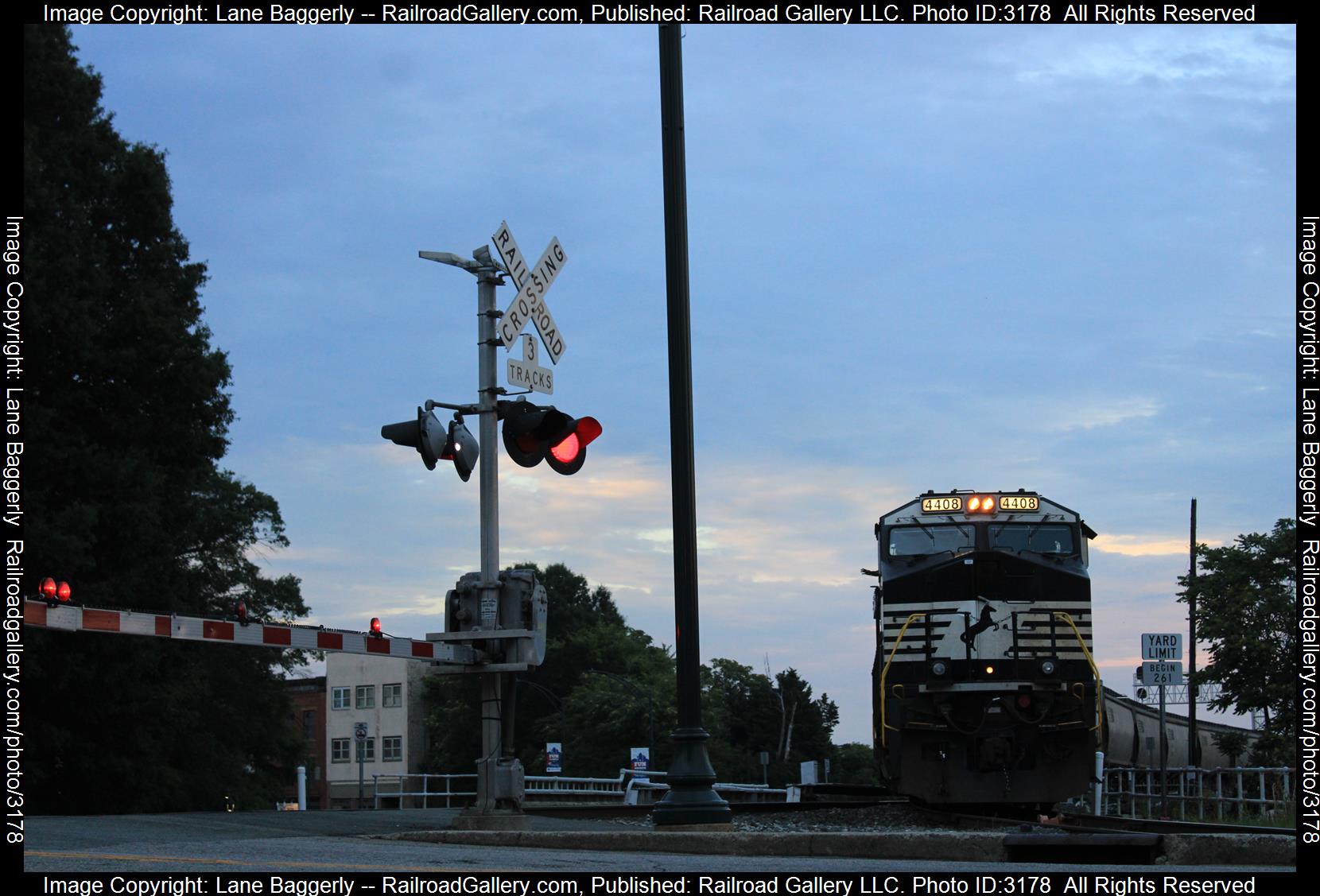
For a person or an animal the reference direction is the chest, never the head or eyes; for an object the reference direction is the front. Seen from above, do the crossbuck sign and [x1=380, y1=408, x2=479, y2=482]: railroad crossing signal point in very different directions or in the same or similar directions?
very different directions

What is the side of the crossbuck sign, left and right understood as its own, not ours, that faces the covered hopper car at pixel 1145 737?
left

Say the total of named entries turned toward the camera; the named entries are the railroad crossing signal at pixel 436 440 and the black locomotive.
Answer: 1

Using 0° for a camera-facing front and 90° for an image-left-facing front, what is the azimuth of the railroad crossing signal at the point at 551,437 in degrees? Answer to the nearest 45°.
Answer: approximately 315°

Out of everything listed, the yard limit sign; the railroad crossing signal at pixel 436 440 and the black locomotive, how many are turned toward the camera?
2

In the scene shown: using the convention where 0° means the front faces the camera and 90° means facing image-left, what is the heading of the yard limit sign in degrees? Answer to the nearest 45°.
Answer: approximately 0°

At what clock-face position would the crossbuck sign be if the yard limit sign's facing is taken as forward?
The crossbuck sign is roughly at 1 o'clock from the yard limit sign.

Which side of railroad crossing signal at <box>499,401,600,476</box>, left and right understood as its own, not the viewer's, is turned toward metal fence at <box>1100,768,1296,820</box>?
left
